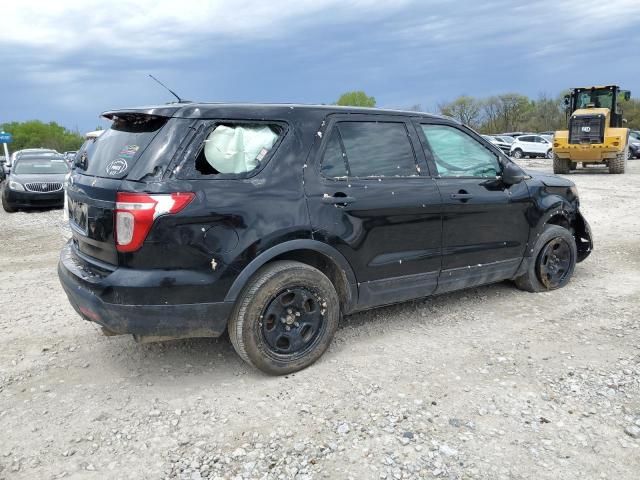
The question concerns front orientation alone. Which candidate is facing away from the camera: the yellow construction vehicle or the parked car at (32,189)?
the yellow construction vehicle

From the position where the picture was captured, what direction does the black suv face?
facing away from the viewer and to the right of the viewer

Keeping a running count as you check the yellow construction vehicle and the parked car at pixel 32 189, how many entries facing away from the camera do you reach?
1

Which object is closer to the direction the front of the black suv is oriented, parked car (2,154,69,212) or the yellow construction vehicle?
the yellow construction vehicle

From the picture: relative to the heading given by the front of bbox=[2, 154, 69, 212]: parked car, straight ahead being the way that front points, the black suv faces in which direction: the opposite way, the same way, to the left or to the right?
to the left

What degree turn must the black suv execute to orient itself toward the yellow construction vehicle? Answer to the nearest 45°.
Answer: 0° — it already faces it

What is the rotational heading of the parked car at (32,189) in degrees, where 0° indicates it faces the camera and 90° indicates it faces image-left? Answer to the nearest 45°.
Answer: approximately 0°

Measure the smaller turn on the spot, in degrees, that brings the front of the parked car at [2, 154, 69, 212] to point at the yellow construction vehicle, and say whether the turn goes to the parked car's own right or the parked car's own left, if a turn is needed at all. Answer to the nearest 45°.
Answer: approximately 90° to the parked car's own left

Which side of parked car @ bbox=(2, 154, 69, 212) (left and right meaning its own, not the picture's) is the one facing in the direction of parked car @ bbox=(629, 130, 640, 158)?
left

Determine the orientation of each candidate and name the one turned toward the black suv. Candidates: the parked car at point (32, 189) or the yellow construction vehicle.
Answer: the parked car

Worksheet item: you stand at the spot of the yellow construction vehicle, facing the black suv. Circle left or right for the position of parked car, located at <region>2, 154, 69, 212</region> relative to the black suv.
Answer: right

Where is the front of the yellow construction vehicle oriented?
away from the camera
